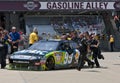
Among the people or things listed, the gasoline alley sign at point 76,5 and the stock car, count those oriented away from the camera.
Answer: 0

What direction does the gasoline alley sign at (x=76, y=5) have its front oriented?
toward the camera

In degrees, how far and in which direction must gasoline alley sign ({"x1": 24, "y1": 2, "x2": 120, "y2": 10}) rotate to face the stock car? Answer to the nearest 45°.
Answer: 0° — it already faces it

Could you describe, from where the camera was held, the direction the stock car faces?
facing the viewer and to the left of the viewer

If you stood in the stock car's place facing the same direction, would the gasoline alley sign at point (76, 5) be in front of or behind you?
behind
